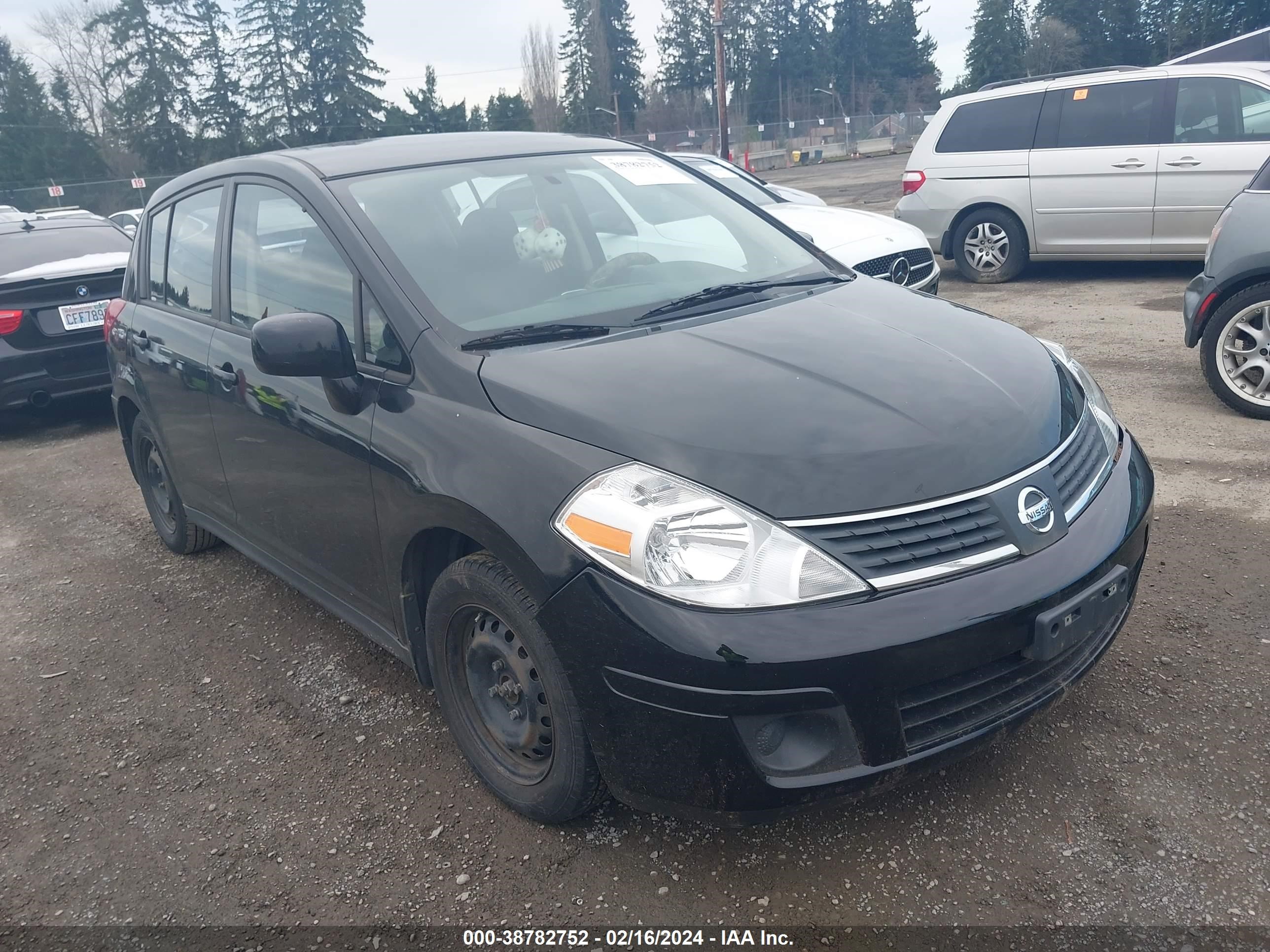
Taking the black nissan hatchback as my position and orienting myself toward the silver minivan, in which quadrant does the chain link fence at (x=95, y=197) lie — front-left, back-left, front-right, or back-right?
front-left

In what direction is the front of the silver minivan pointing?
to the viewer's right

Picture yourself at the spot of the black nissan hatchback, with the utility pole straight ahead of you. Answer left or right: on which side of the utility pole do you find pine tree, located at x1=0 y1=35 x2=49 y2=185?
left

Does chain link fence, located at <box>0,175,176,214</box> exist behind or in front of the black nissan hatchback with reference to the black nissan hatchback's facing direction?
behind

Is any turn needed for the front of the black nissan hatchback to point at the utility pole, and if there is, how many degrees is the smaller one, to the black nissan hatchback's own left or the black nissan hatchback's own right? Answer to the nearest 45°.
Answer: approximately 135° to the black nissan hatchback's own left

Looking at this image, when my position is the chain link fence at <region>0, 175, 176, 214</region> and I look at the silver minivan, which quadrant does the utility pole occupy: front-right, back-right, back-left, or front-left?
front-left

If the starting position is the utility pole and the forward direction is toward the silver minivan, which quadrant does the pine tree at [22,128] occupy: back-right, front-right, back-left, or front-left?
back-right

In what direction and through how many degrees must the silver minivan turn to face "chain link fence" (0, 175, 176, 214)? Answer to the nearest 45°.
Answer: approximately 135° to its left

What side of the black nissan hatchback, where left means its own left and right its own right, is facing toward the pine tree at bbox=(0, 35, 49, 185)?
back

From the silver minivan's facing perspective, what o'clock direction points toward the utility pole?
The utility pole is roughly at 8 o'clock from the silver minivan.

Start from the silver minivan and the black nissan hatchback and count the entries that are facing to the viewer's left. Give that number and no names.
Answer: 0

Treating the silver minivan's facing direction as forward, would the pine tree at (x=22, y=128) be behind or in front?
behind

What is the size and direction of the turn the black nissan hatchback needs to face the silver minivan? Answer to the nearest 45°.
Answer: approximately 90° to its left

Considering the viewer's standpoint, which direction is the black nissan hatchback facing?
facing the viewer and to the right of the viewer
